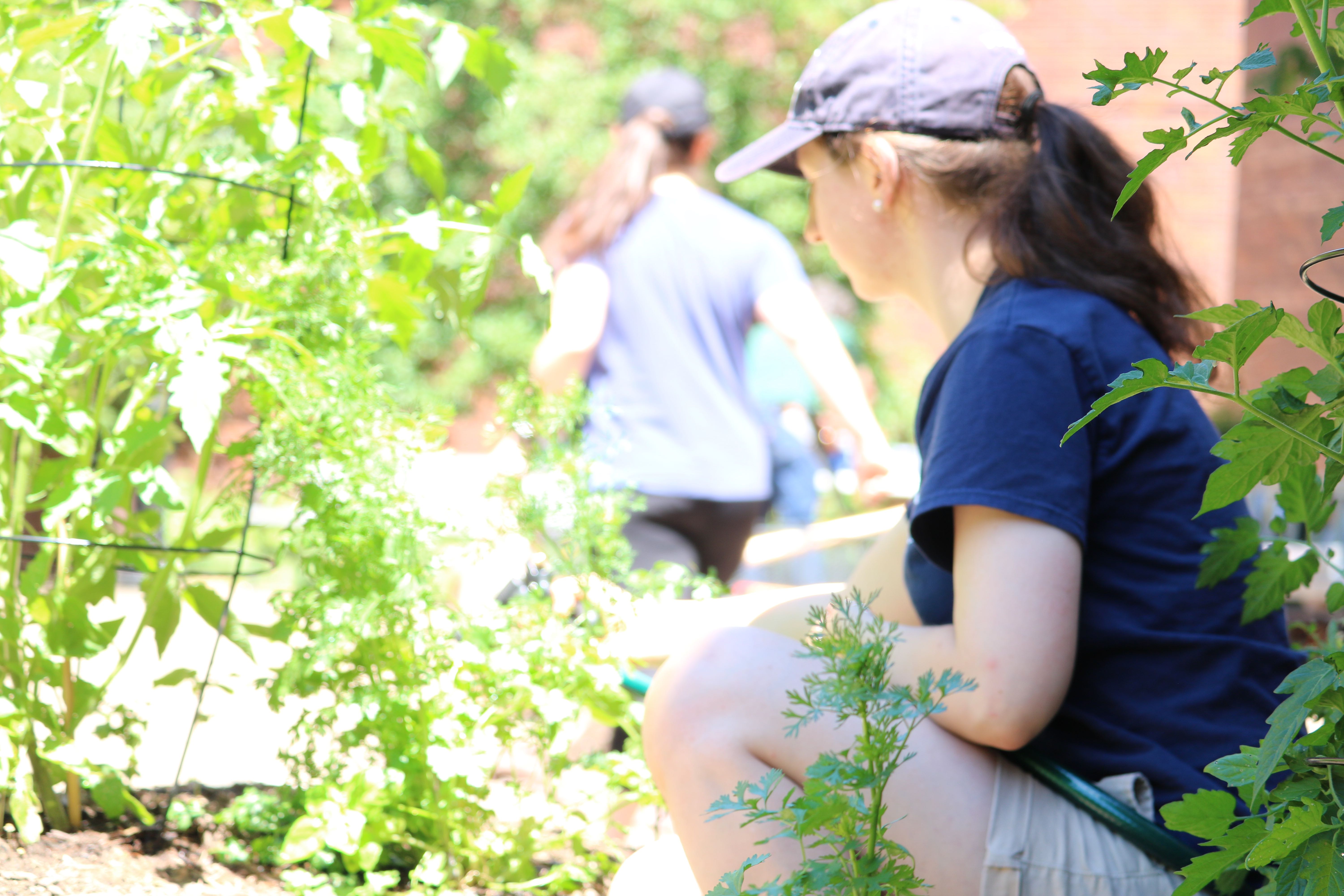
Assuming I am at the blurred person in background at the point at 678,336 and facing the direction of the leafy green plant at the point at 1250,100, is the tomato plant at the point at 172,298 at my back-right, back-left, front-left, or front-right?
front-right

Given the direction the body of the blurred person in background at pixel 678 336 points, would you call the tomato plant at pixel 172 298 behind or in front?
behind

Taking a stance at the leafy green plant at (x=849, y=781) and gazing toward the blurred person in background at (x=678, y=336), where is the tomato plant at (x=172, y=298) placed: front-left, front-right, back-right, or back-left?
front-left

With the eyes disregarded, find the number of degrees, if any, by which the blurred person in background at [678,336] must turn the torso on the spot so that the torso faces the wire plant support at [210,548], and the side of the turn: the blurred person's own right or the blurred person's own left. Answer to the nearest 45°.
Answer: approximately 180°

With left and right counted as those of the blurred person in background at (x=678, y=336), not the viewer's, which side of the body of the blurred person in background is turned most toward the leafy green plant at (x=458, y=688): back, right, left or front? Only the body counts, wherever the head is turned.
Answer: back

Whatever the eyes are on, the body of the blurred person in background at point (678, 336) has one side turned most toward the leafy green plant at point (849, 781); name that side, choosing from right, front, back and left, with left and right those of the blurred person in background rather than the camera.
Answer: back

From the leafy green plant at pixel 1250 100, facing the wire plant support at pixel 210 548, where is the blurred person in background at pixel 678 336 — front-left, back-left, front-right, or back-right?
front-right

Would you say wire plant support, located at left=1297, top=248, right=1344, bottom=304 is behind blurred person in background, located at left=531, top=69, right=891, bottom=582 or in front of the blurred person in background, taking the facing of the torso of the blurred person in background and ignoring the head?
behind

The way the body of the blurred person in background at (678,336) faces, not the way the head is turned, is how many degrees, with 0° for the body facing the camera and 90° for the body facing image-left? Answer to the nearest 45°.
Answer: approximately 180°

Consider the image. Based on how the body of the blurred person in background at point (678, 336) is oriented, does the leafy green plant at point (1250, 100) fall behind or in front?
behind

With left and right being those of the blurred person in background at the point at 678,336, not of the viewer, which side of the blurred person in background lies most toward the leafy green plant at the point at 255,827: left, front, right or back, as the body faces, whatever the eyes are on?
back

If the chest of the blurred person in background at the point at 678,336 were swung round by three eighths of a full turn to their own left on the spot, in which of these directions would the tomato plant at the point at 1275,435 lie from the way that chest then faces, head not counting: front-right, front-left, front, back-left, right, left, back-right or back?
front-left
